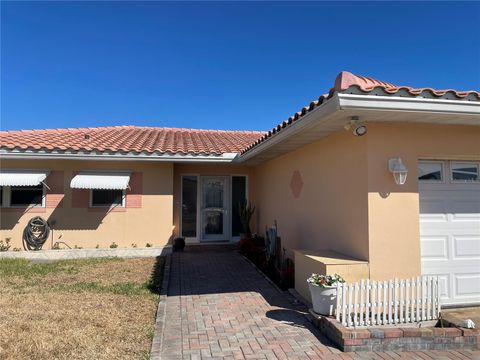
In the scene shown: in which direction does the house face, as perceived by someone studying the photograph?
facing the viewer

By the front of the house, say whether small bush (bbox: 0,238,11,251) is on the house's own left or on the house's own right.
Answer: on the house's own right

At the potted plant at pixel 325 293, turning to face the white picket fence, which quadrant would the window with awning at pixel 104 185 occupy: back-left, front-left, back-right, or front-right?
back-left

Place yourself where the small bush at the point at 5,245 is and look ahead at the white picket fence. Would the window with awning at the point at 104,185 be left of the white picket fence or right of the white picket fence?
left
